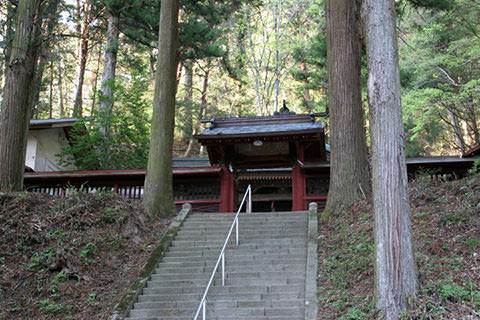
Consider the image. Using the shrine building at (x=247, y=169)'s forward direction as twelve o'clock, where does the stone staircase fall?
The stone staircase is roughly at 12 o'clock from the shrine building.

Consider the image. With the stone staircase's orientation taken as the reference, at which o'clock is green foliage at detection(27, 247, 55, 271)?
The green foliage is roughly at 3 o'clock from the stone staircase.

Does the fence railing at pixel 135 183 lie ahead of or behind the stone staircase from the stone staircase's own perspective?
behind

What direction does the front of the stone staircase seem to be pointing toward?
toward the camera

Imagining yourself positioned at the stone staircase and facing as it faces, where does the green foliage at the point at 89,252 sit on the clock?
The green foliage is roughly at 3 o'clock from the stone staircase.

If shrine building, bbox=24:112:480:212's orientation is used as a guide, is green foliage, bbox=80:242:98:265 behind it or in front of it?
in front

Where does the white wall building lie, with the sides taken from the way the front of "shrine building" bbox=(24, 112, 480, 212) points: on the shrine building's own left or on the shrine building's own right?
on the shrine building's own right

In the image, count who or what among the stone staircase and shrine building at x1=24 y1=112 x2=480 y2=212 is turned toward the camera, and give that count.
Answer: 2

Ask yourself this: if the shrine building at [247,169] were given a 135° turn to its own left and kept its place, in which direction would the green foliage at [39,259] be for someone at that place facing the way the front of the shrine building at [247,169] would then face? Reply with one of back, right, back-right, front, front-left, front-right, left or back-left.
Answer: back

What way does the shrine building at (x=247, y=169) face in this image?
toward the camera
